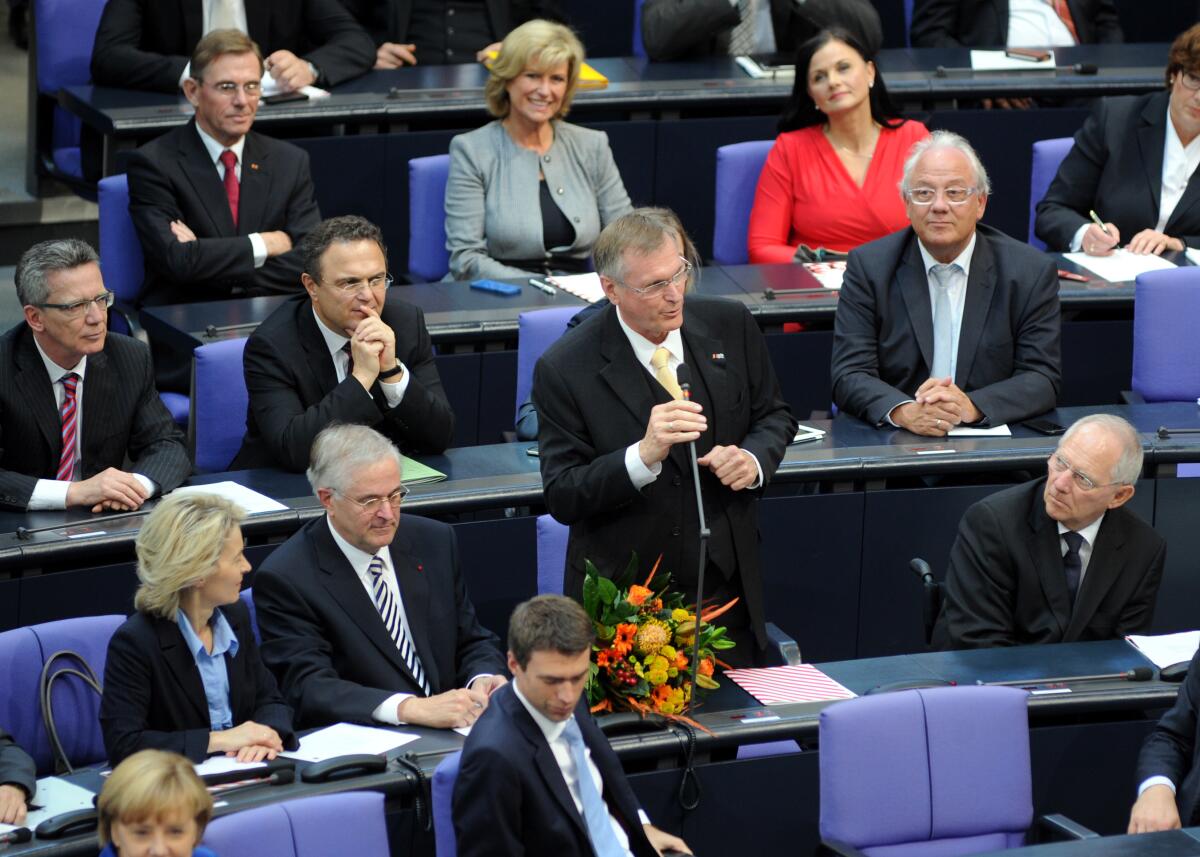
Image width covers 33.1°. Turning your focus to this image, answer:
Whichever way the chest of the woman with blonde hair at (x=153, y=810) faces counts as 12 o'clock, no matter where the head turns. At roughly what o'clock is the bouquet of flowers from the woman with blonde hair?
The bouquet of flowers is roughly at 8 o'clock from the woman with blonde hair.

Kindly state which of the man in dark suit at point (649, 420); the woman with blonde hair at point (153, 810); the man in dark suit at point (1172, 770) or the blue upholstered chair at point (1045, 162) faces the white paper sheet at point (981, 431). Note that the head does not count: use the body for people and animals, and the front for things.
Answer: the blue upholstered chair

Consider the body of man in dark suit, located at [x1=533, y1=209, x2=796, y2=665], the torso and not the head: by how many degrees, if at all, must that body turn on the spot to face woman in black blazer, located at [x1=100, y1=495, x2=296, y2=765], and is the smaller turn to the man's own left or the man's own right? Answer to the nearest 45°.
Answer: approximately 90° to the man's own right

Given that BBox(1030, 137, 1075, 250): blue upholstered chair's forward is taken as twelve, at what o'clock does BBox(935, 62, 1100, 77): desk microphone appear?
The desk microphone is roughly at 6 o'clock from the blue upholstered chair.

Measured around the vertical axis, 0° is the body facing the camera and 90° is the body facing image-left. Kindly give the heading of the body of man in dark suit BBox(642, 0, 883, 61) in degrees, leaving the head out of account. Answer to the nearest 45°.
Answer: approximately 0°

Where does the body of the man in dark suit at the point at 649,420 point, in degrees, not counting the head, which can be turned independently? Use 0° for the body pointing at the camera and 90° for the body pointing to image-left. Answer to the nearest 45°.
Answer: approximately 315°
